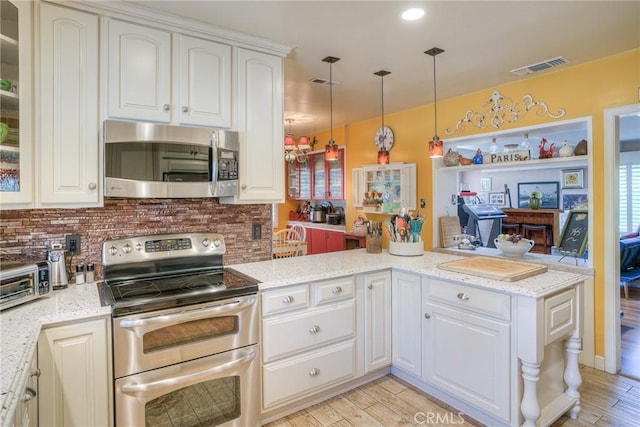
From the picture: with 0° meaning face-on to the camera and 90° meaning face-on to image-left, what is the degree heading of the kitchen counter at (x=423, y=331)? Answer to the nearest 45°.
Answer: approximately 45°

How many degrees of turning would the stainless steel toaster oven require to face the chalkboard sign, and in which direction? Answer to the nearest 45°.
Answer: approximately 45° to its left

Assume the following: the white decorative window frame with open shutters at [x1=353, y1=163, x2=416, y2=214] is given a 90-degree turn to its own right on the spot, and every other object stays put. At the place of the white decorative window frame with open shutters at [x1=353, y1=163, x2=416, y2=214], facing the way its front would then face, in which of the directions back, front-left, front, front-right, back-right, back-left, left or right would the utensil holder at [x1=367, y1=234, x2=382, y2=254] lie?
back-left

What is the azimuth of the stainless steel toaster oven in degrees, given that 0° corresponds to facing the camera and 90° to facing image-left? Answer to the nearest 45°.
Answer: approximately 315°

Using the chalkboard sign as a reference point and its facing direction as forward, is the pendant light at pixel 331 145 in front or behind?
in front

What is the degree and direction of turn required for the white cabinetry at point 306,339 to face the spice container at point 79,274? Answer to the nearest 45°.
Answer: approximately 135° to its right

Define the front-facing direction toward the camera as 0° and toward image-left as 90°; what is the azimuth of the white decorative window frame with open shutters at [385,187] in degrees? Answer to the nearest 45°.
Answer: approximately 45°
